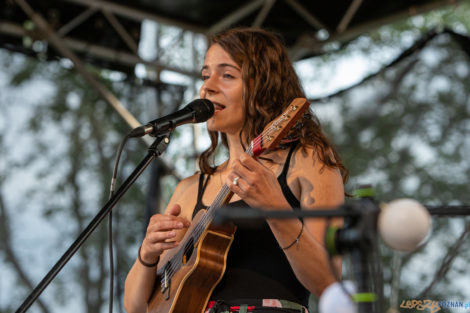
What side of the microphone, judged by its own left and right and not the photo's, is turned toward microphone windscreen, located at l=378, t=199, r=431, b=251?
right

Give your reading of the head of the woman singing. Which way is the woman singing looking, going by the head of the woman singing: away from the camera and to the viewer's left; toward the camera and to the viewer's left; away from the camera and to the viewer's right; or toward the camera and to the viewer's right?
toward the camera and to the viewer's left

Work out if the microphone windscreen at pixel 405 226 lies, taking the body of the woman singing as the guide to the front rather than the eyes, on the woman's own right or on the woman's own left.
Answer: on the woman's own left

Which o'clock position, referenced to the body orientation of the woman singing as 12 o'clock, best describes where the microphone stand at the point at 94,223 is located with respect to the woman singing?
The microphone stand is roughly at 1 o'clock from the woman singing.

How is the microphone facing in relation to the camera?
to the viewer's right
